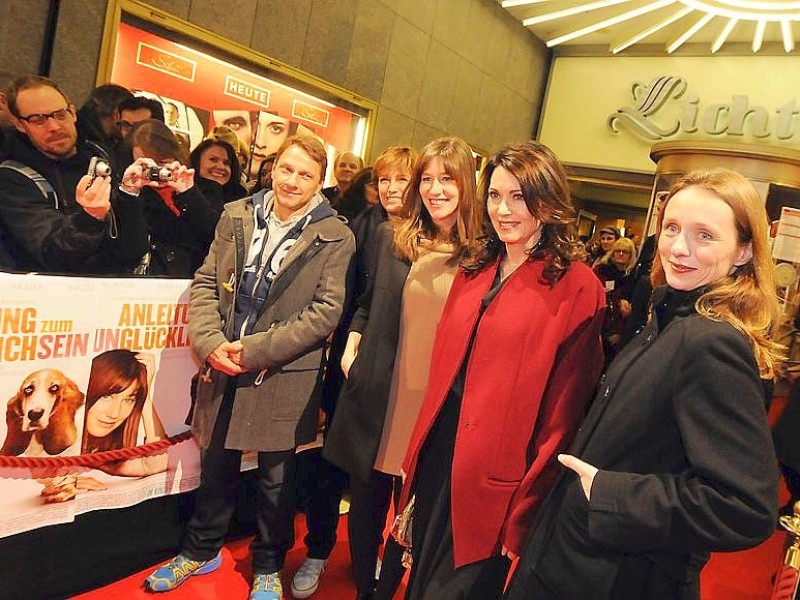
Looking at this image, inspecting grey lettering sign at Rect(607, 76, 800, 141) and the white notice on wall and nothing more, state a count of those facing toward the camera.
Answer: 2

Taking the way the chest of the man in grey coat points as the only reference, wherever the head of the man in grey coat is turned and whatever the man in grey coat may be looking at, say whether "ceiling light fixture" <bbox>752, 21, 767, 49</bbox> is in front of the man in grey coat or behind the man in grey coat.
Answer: behind

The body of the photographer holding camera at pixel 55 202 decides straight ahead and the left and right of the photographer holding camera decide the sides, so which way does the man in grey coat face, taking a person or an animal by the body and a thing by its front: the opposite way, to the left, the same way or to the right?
to the right

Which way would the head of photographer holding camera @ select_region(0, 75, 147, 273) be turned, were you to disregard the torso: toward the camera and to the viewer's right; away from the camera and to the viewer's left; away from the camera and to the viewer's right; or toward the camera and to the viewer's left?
toward the camera and to the viewer's right

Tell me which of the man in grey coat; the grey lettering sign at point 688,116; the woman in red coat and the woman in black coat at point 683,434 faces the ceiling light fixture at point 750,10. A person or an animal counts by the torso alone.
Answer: the grey lettering sign
